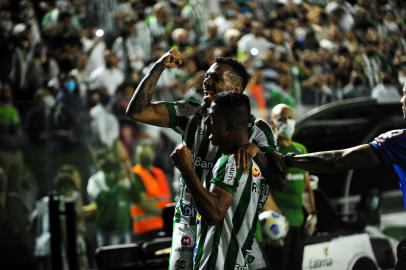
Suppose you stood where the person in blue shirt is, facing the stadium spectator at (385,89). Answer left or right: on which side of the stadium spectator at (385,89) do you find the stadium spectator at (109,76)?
left

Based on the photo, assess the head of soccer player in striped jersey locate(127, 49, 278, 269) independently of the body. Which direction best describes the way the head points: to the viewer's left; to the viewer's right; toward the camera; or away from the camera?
to the viewer's left

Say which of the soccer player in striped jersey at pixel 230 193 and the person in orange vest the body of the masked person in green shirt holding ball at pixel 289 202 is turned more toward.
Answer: the soccer player in striped jersey

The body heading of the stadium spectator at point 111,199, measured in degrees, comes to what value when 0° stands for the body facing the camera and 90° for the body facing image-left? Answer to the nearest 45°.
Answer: approximately 0°

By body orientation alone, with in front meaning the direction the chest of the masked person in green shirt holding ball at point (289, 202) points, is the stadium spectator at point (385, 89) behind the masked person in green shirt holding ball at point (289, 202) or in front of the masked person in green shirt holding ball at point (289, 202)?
behind

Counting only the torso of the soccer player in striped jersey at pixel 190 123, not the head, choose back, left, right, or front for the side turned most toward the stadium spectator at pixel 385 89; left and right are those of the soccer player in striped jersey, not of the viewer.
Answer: back

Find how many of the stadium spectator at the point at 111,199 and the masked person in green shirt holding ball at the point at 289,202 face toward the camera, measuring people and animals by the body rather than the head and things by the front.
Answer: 2

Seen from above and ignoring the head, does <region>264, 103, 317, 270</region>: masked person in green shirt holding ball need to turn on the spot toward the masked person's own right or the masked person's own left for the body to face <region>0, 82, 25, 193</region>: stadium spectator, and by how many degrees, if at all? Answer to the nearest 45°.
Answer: approximately 135° to the masked person's own right

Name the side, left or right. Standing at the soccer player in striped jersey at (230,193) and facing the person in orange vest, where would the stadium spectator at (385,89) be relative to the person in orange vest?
right

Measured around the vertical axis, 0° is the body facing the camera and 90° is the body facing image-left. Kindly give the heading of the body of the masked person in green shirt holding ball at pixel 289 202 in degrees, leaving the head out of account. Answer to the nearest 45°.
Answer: approximately 0°

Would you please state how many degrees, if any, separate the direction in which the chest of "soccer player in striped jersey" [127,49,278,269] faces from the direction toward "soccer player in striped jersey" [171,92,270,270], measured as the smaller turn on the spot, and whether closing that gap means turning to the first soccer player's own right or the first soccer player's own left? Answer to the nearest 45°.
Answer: approximately 45° to the first soccer player's own left

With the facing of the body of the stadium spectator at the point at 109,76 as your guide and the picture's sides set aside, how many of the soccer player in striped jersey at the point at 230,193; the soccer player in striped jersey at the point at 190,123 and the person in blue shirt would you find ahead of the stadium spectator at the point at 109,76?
3

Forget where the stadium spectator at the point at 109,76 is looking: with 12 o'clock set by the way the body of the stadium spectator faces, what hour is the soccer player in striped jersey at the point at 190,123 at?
The soccer player in striped jersey is roughly at 12 o'clock from the stadium spectator.
